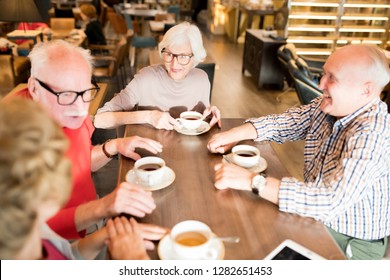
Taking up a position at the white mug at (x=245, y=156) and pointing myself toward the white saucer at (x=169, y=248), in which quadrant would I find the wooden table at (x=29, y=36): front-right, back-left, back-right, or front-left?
back-right

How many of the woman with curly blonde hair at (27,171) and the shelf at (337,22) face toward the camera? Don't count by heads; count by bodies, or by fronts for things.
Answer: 1

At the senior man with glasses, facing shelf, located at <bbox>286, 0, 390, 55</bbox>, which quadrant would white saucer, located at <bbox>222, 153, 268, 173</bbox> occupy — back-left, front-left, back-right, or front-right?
front-right

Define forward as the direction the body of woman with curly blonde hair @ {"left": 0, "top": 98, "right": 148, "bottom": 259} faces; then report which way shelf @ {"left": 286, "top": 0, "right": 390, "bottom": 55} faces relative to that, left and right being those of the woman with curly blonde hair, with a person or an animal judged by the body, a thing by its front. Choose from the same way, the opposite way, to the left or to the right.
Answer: the opposite way

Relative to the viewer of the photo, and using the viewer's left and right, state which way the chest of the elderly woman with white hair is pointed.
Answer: facing the viewer

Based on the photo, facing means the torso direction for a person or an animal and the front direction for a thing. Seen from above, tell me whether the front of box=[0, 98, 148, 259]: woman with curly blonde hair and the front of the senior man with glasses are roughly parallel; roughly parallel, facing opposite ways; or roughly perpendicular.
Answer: roughly perpendicular

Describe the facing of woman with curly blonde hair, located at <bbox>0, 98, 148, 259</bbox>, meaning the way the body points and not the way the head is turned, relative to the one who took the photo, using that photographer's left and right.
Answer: facing away from the viewer and to the right of the viewer

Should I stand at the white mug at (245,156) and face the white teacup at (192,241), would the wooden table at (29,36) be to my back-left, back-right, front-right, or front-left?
back-right

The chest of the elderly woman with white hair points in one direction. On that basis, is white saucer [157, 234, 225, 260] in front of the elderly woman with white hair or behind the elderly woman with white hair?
in front

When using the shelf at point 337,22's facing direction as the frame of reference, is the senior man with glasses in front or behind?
in front

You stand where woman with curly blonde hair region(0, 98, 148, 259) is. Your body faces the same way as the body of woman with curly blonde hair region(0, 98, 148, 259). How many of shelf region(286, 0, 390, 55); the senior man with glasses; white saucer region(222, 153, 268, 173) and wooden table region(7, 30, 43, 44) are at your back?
0

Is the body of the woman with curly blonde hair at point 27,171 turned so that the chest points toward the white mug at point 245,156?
yes

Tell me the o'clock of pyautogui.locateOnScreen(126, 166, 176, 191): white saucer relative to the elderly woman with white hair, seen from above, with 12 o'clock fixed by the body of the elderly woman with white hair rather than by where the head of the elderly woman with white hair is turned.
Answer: The white saucer is roughly at 12 o'clock from the elderly woman with white hair.

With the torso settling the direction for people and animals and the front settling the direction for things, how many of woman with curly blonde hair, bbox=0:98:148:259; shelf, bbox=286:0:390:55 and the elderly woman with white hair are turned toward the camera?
2

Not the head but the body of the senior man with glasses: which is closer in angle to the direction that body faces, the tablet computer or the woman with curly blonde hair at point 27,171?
the tablet computer

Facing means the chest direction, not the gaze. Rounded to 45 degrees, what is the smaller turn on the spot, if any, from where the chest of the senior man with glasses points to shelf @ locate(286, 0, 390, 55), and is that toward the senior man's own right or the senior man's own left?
approximately 90° to the senior man's own left

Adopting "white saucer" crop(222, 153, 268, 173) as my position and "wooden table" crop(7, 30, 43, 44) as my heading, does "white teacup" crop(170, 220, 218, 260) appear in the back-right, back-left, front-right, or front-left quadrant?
back-left

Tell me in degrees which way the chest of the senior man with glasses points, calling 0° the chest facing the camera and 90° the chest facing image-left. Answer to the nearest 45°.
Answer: approximately 315°

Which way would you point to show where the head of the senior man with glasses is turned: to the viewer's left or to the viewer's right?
to the viewer's right

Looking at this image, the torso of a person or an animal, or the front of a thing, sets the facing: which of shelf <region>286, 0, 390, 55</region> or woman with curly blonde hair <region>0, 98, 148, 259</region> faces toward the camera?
the shelf

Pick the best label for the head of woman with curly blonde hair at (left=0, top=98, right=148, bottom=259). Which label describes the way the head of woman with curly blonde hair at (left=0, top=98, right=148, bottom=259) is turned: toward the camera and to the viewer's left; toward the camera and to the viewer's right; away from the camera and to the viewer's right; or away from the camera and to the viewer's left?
away from the camera and to the viewer's right

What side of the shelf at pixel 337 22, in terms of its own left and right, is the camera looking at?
front
